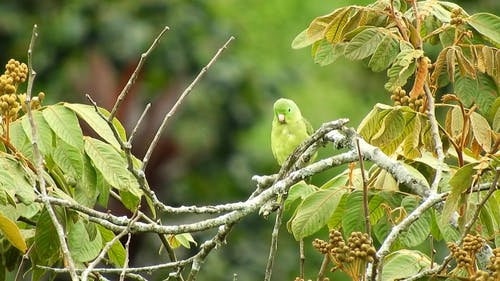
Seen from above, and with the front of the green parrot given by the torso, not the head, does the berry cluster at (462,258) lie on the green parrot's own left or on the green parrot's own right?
on the green parrot's own left

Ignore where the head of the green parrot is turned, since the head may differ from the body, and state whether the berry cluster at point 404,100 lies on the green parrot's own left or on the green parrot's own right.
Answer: on the green parrot's own left

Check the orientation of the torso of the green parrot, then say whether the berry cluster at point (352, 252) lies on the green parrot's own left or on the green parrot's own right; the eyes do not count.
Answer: on the green parrot's own left

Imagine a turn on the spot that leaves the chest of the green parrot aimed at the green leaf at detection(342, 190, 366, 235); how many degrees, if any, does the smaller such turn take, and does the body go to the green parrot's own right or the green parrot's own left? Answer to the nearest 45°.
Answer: approximately 45° to the green parrot's own left

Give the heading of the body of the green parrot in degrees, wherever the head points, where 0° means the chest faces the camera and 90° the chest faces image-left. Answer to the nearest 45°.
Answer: approximately 45°

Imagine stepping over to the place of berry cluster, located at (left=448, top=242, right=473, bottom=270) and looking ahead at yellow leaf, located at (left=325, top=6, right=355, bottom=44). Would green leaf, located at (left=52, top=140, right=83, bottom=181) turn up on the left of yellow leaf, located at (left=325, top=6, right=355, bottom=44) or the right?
left

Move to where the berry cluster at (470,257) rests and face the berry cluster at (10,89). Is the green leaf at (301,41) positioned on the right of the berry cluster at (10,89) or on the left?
right
